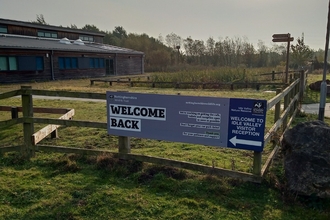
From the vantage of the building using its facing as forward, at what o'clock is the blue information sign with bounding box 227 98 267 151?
The blue information sign is roughly at 1 o'clock from the building.

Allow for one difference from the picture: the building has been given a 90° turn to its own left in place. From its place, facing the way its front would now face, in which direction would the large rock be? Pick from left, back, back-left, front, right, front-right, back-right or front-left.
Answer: back-right

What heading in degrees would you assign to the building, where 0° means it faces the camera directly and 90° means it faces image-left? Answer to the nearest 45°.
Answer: approximately 315°

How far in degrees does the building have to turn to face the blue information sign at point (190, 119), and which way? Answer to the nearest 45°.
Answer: approximately 45° to its right
